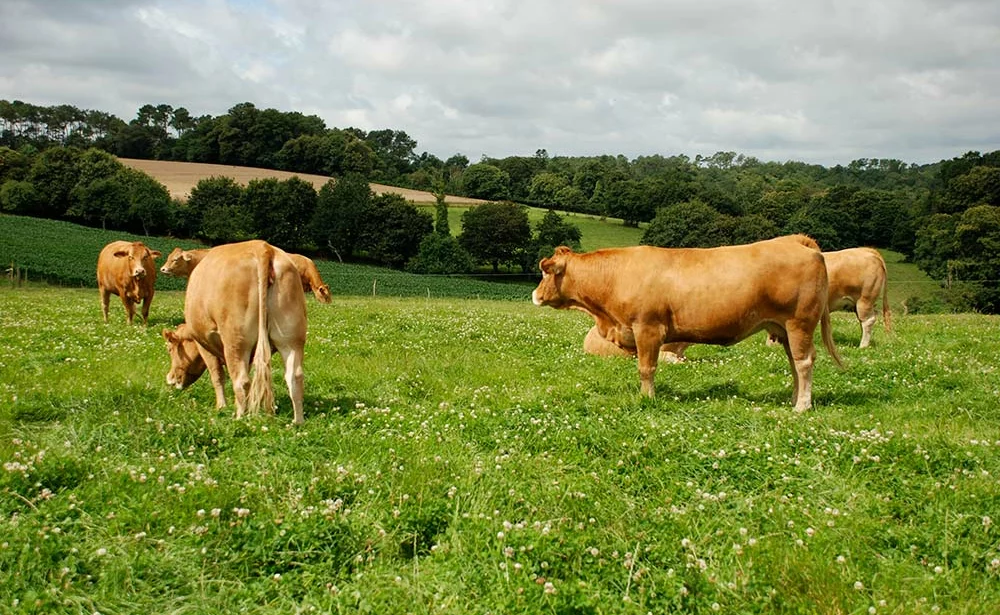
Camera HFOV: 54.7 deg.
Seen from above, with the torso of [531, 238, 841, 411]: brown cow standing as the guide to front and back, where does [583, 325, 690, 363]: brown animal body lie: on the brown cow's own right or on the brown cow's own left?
on the brown cow's own right

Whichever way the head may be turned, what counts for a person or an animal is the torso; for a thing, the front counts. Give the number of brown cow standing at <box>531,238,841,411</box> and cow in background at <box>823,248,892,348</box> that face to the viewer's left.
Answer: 2

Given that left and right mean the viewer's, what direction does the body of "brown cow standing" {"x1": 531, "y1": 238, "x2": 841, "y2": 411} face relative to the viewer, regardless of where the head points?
facing to the left of the viewer

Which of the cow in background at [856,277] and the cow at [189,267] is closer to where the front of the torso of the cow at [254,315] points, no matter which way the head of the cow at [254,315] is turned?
the cow

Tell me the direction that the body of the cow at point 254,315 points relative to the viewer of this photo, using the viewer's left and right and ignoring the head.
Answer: facing away from the viewer and to the left of the viewer

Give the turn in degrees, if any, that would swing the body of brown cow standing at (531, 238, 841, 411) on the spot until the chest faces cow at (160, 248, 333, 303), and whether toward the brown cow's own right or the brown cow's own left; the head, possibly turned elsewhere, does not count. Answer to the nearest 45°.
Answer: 0° — it already faces it

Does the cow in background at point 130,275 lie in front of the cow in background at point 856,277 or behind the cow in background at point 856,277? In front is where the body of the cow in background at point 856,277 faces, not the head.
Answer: in front

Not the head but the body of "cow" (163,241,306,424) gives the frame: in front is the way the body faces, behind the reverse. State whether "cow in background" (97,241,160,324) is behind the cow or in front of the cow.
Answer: in front

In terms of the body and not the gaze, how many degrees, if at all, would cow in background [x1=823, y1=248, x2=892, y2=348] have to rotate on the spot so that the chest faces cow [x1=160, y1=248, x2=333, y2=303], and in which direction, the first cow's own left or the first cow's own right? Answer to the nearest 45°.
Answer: approximately 45° to the first cow's own left

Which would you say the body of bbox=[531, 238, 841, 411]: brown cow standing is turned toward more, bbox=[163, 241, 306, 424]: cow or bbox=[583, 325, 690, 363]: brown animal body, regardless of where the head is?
the cow

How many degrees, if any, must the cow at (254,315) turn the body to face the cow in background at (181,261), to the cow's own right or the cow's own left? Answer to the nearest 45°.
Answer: approximately 45° to the cow's own right

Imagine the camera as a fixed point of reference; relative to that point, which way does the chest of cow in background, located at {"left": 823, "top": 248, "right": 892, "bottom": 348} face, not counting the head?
to the viewer's left
